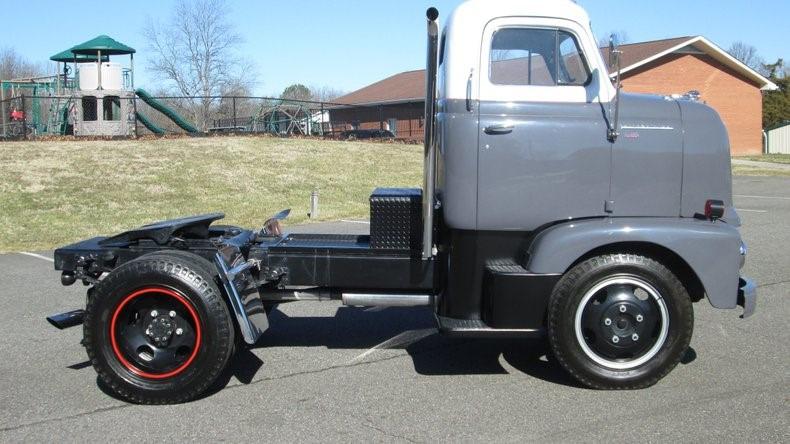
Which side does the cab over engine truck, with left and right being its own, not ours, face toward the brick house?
left

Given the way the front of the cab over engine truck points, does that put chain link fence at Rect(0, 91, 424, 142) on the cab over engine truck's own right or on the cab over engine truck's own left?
on the cab over engine truck's own left

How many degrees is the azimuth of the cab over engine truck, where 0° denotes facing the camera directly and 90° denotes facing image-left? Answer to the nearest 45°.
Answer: approximately 270°

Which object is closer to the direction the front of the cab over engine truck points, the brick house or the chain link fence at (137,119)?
the brick house
